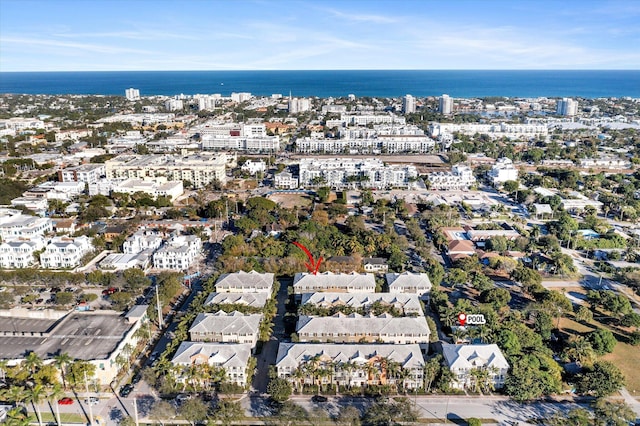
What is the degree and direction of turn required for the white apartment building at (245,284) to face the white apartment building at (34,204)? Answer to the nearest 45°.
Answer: approximately 135° to its right

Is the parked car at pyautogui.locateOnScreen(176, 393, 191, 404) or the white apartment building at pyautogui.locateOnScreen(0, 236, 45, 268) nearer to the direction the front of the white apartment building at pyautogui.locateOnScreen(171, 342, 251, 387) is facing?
the parked car

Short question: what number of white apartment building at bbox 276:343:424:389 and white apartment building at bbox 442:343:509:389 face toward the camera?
2

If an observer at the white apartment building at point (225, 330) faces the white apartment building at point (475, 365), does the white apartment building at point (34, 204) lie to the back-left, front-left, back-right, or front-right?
back-left

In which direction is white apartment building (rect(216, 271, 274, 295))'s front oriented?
toward the camera

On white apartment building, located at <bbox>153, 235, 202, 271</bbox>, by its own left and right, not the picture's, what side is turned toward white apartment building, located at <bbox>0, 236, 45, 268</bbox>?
right

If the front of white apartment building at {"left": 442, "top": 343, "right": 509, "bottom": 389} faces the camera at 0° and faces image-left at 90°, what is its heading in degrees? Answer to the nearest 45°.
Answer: approximately 0°

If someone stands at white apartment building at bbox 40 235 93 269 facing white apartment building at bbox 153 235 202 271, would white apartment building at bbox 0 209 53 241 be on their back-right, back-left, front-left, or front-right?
back-left
